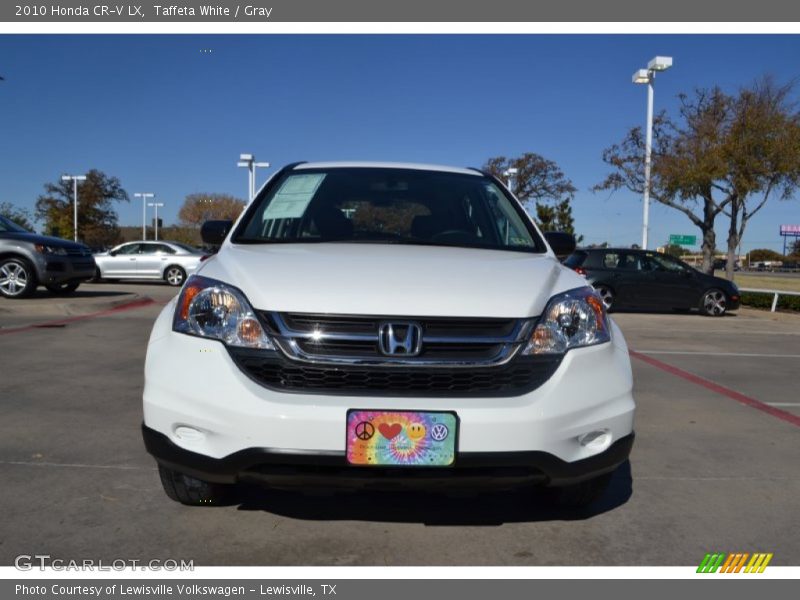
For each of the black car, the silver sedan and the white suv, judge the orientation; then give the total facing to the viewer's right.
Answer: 1

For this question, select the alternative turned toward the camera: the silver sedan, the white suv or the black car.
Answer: the white suv

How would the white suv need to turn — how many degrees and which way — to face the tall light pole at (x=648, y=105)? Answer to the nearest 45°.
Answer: approximately 180°

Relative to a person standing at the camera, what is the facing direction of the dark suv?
facing the viewer and to the right of the viewer

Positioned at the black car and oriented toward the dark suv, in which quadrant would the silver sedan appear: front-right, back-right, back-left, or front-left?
front-right

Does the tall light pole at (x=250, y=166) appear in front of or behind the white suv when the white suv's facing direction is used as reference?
behind

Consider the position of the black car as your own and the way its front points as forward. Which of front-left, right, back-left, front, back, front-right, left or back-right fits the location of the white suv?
right

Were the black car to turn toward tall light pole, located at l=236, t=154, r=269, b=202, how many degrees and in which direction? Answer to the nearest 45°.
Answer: approximately 135° to its left

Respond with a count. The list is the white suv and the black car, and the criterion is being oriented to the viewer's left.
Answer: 0

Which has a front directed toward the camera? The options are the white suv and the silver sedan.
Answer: the white suv

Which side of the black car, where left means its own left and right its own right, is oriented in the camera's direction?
right

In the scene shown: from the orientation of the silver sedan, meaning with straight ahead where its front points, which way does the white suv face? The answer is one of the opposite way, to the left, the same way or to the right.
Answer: to the left

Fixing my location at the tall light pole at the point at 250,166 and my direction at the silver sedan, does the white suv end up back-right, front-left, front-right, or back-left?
front-left

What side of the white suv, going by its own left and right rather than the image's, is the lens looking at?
front

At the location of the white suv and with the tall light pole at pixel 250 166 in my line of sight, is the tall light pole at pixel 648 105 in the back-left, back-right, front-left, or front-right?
front-right

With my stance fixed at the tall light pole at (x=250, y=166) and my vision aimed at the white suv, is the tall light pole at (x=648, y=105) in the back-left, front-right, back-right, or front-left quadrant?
front-left
